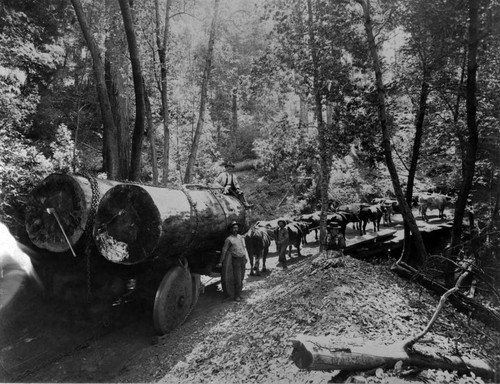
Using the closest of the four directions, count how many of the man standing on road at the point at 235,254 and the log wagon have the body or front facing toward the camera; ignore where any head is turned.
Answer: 1

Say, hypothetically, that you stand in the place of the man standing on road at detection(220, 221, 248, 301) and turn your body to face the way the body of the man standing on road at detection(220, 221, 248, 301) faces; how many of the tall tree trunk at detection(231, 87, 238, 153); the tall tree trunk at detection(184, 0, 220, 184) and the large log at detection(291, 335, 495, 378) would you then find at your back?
2

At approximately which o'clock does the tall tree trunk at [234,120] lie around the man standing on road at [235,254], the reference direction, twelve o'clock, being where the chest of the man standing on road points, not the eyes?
The tall tree trunk is roughly at 6 o'clock from the man standing on road.

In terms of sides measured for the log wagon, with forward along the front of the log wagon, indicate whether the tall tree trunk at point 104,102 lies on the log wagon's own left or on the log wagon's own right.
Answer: on the log wagon's own left

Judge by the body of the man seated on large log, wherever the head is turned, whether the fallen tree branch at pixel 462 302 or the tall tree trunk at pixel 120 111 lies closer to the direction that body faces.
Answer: the fallen tree branch

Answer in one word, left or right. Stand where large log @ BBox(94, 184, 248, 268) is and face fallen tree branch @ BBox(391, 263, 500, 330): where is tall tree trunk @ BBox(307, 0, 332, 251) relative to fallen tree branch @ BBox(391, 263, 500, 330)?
left

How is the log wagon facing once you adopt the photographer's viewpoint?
facing away from the viewer and to the right of the viewer

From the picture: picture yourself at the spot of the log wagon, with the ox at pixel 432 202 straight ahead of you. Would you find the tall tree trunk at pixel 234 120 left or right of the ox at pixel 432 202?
left

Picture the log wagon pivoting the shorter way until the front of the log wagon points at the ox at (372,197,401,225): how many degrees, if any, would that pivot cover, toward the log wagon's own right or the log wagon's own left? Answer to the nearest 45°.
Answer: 0° — it already faces it
